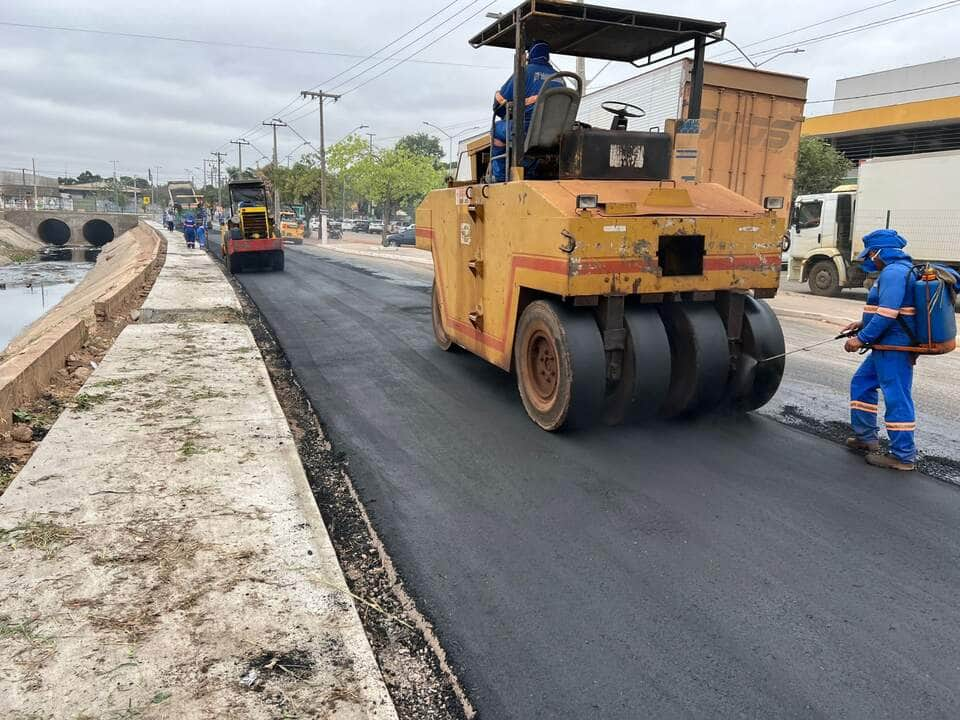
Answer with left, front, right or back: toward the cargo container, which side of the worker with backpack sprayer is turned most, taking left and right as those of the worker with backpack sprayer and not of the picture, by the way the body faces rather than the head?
right

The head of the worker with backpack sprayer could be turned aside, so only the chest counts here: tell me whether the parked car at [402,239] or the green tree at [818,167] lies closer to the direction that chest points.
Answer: the parked car

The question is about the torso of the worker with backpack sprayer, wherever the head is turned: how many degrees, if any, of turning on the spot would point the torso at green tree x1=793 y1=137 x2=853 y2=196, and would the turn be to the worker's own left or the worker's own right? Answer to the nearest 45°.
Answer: approximately 90° to the worker's own right

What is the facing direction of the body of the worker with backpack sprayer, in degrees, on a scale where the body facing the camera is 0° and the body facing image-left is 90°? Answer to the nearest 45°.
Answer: approximately 90°

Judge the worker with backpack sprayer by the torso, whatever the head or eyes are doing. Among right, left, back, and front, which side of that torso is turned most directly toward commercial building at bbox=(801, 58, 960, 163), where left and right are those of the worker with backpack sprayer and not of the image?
right

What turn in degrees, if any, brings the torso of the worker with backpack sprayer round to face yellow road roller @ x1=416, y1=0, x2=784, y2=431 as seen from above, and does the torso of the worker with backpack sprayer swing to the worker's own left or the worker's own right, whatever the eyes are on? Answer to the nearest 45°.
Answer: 0° — they already face it

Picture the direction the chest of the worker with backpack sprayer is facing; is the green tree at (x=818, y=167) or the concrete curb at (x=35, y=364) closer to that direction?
the concrete curb

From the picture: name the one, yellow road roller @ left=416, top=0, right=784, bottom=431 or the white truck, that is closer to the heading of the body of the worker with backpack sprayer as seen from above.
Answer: the yellow road roller

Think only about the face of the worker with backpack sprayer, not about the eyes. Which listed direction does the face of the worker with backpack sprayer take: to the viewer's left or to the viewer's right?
to the viewer's left

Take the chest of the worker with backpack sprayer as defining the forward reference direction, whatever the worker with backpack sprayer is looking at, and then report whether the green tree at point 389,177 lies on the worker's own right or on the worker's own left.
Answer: on the worker's own right
